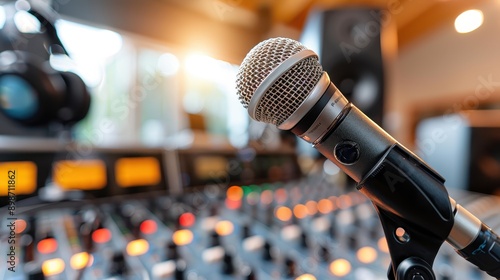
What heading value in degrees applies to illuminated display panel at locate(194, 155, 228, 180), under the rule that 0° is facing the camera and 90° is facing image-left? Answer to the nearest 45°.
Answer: approximately 0°

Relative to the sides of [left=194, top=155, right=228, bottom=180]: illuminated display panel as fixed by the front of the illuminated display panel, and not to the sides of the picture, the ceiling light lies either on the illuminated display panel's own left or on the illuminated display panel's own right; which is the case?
on the illuminated display panel's own left
